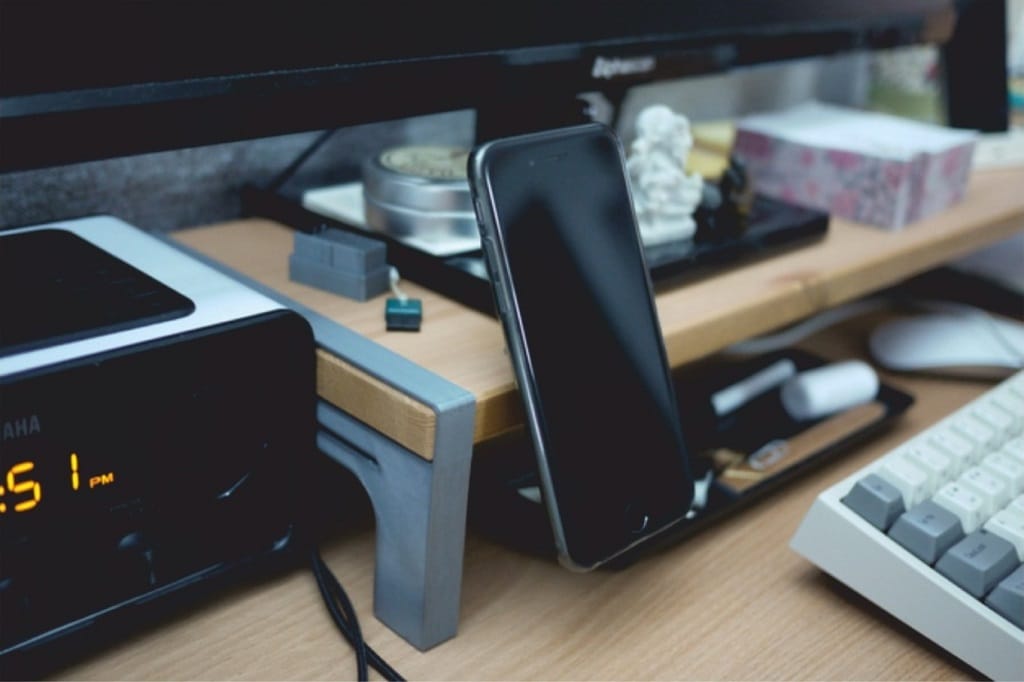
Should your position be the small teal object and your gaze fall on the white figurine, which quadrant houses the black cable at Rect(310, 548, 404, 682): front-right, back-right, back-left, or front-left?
back-right

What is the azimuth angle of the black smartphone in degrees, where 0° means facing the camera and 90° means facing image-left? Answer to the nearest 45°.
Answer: approximately 315°
